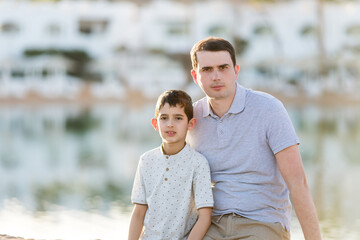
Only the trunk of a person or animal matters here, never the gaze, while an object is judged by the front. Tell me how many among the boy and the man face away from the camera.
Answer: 0

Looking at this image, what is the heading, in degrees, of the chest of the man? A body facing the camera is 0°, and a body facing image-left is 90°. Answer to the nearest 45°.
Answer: approximately 45°

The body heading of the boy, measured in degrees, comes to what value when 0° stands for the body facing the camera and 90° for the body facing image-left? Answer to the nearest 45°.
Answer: approximately 0°
